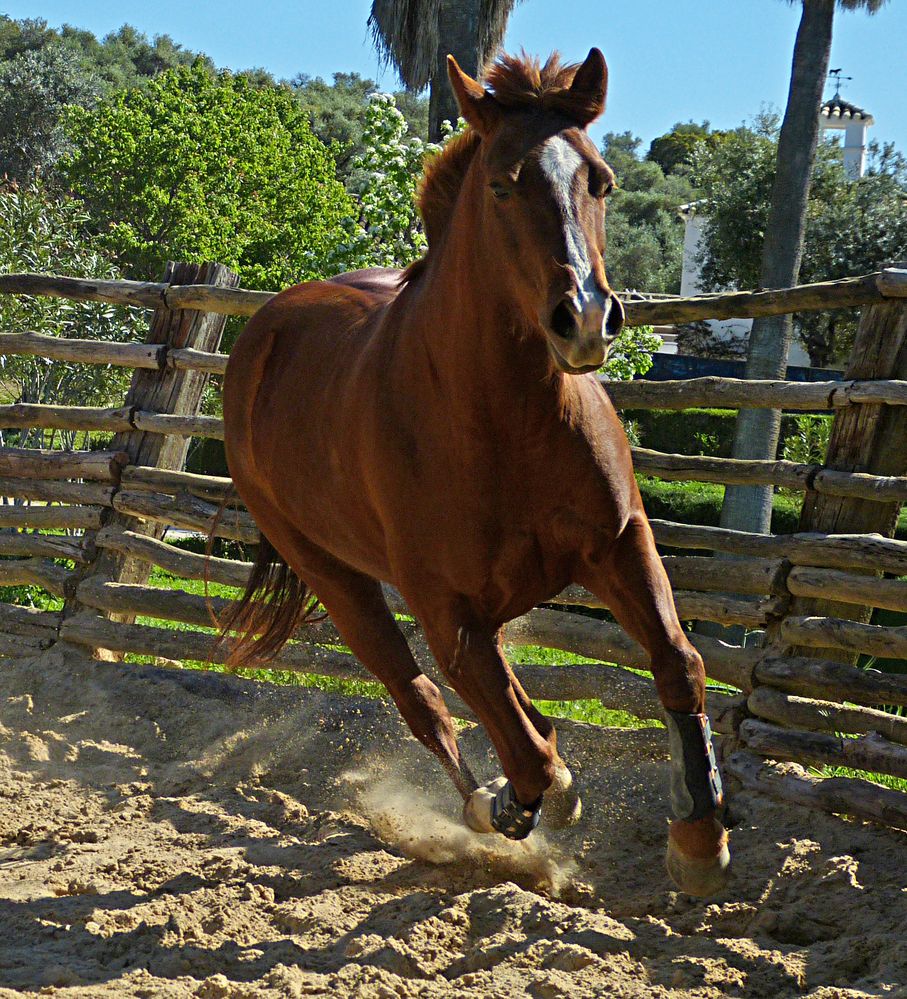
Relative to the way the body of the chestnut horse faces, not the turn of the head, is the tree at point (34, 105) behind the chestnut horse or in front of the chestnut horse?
behind

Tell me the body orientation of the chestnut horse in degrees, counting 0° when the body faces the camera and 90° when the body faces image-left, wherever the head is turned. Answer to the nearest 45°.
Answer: approximately 315°

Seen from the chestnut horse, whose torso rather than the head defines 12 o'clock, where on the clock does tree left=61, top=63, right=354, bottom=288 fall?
The tree is roughly at 7 o'clock from the chestnut horse.

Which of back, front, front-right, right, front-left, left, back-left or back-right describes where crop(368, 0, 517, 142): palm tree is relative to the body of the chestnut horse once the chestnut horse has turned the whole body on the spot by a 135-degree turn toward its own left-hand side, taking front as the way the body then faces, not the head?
front

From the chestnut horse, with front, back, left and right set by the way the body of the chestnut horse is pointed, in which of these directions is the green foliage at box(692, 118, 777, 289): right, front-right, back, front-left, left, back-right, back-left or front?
back-left

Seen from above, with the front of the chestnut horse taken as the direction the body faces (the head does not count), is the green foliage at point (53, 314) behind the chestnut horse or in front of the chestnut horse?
behind

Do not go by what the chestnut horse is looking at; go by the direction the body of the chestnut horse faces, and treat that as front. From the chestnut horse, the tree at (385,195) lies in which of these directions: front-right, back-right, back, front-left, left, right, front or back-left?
back-left
